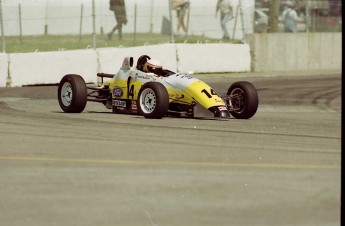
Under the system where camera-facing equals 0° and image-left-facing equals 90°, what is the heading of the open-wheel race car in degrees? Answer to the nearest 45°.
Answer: approximately 315°

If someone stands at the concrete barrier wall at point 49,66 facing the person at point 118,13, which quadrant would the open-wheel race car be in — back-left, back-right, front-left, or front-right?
back-right

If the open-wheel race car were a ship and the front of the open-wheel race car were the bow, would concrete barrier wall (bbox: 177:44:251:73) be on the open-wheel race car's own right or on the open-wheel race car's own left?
on the open-wheel race car's own left

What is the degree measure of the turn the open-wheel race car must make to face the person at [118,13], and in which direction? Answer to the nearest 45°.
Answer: approximately 135° to its left

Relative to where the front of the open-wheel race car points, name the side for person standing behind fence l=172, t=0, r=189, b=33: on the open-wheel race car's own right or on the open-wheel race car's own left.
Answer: on the open-wheel race car's own left

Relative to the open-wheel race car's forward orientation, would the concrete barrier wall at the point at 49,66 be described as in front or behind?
behind

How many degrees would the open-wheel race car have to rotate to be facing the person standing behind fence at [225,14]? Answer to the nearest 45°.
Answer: approximately 135° to its left

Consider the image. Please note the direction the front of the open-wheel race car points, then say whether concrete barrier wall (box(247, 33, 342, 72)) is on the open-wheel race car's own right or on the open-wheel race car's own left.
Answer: on the open-wheel race car's own left

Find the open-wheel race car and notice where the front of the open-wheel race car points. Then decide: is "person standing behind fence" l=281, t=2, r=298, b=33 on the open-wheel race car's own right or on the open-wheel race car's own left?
on the open-wheel race car's own left
